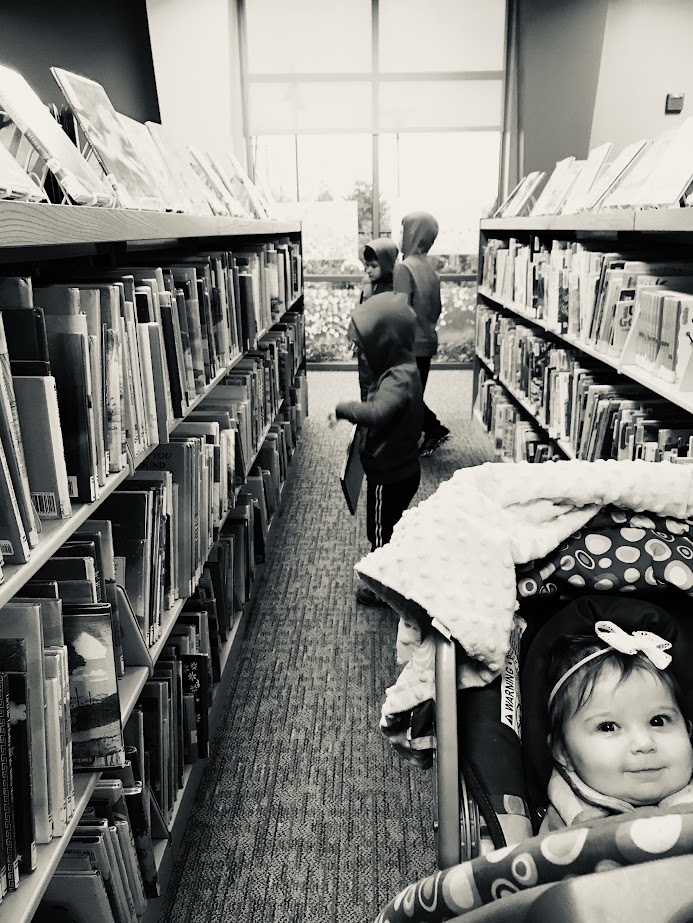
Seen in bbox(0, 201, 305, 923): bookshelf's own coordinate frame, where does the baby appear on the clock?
The baby is roughly at 1 o'clock from the bookshelf.

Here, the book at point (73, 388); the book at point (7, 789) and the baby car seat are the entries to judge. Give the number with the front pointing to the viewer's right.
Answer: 2

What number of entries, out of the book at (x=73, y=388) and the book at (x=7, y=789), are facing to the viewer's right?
2

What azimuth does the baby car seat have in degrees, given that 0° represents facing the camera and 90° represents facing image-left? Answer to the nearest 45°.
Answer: approximately 0°

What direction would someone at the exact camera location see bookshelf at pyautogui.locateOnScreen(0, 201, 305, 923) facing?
facing to the right of the viewer

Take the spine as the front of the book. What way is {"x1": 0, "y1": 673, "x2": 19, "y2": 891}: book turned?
to the viewer's right

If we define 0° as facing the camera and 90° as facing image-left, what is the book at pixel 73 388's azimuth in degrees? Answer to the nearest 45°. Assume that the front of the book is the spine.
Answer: approximately 270°
